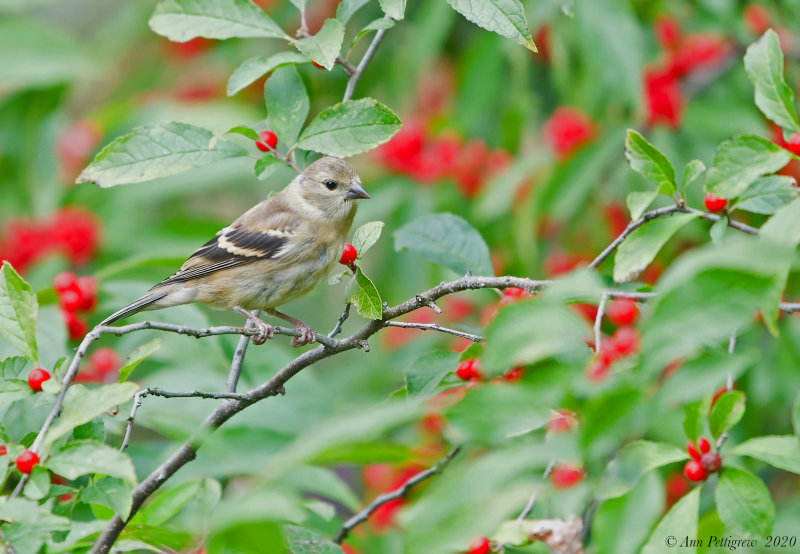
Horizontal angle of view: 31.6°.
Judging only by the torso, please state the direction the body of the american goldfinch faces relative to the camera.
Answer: to the viewer's right

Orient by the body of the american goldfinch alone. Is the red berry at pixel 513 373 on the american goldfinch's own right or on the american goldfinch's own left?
on the american goldfinch's own right

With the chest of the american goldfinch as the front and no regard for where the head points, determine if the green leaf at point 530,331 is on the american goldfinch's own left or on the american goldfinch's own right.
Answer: on the american goldfinch's own right
